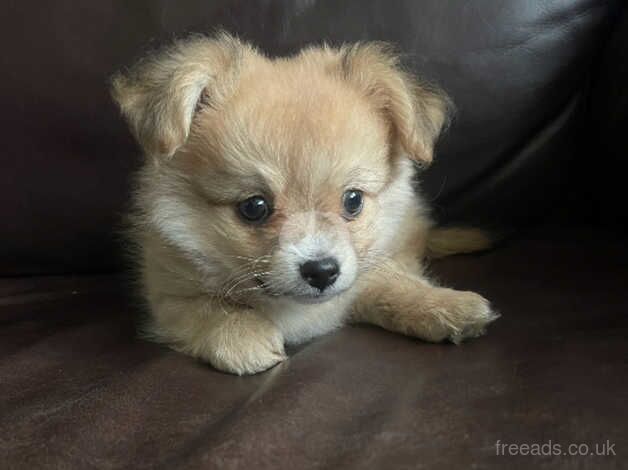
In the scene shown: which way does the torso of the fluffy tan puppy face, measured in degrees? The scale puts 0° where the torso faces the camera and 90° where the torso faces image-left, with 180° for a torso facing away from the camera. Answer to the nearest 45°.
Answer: approximately 0°

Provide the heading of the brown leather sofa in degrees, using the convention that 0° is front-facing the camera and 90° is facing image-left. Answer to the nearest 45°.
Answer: approximately 0°
